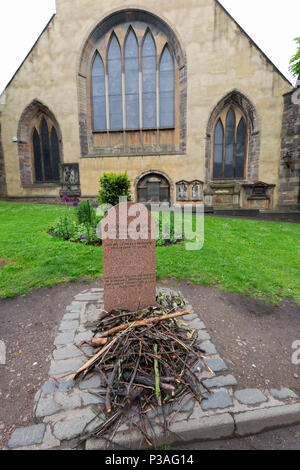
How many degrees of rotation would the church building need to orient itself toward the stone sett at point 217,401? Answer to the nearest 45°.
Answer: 0° — it already faces it

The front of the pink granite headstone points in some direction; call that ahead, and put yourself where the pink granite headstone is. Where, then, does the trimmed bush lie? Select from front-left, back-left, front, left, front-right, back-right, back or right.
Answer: back

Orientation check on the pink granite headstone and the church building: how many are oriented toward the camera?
2

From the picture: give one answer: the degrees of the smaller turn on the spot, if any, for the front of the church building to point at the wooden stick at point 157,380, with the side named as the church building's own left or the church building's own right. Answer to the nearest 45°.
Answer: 0° — it already faces it

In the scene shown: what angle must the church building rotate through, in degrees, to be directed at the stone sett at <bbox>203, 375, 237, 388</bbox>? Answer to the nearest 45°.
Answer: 0° — it already faces it

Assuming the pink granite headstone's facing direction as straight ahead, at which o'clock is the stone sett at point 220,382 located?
The stone sett is roughly at 11 o'clock from the pink granite headstone.

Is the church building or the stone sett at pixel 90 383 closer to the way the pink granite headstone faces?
the stone sett

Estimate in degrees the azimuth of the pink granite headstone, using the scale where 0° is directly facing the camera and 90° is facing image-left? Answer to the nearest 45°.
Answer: approximately 0°

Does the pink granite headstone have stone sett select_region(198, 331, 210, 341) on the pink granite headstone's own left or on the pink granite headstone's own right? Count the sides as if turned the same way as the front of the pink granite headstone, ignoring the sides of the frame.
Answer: on the pink granite headstone's own left
